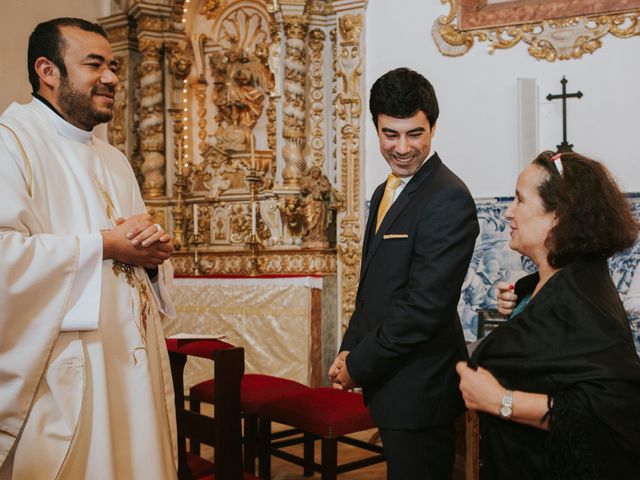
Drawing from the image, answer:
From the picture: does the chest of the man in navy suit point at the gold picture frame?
no

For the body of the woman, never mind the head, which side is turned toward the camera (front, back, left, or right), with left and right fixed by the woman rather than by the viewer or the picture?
left

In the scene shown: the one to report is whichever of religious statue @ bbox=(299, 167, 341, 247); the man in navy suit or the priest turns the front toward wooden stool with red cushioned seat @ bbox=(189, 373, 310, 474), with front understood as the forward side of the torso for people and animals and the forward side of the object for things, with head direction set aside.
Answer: the religious statue

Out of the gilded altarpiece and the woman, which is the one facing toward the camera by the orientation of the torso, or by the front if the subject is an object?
the gilded altarpiece

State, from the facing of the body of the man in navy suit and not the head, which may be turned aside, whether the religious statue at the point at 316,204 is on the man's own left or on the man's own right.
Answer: on the man's own right

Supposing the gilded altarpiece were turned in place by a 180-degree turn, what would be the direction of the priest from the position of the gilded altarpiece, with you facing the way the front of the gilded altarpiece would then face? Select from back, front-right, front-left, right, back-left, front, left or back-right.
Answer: back

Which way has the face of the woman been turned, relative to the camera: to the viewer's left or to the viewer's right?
to the viewer's left

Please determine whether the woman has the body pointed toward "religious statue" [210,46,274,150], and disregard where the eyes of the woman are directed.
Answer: no

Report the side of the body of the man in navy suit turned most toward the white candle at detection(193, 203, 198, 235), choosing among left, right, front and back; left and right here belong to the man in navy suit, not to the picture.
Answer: right

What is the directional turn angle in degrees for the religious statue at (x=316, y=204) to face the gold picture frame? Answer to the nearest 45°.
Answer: approximately 90° to its left

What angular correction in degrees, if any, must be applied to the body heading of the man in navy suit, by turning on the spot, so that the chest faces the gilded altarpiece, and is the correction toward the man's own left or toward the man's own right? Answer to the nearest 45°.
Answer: approximately 135° to the man's own right

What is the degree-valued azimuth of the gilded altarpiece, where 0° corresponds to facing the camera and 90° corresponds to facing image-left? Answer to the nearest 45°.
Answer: approximately 0°

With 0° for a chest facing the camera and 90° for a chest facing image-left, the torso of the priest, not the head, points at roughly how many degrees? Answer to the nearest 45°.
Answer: approximately 315°

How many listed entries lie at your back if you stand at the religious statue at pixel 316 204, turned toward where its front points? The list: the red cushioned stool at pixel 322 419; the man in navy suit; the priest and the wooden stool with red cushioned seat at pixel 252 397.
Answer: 0

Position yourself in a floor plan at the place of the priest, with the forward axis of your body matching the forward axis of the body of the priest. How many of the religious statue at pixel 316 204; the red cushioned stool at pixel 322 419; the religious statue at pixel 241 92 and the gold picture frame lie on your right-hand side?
0

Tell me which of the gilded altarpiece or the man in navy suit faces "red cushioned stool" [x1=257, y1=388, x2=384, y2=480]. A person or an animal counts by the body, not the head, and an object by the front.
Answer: the gilded altarpiece

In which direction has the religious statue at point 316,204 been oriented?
toward the camera

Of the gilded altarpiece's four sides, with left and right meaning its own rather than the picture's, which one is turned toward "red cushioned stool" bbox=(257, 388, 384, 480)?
front

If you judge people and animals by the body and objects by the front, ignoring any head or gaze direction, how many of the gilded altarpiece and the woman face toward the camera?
1

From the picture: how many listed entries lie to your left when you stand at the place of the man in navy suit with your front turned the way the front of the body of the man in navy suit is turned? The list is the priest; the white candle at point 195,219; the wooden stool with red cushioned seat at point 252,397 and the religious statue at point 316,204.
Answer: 0

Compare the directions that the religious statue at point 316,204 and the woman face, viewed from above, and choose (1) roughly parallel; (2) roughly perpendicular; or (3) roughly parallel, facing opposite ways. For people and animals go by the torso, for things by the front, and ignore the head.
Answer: roughly perpendicular

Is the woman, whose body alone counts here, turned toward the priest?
yes
